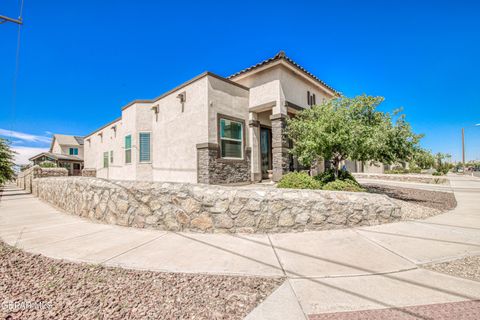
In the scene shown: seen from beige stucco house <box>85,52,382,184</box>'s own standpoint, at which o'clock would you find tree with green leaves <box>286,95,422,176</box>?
The tree with green leaves is roughly at 12 o'clock from the beige stucco house.

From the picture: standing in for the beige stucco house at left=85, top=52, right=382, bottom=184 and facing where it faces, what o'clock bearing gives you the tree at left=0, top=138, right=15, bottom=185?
The tree is roughly at 5 o'clock from the beige stucco house.

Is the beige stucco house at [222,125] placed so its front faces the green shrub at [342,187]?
yes

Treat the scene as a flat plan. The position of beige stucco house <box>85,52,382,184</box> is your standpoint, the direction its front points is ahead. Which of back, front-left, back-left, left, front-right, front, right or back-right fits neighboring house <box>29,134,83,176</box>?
back

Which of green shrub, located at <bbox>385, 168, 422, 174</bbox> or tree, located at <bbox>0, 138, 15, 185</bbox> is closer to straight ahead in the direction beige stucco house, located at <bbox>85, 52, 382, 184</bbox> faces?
the green shrub

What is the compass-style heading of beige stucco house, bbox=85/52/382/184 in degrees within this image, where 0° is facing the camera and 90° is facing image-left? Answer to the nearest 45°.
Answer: approximately 315°

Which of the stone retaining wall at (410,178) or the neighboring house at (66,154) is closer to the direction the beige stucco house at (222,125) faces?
the stone retaining wall

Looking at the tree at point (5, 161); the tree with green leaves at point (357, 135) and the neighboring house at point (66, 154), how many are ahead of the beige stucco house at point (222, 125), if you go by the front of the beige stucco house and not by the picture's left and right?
1

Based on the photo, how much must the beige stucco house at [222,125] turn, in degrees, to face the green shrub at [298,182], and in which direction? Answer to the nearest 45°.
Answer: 0° — it already faces it
